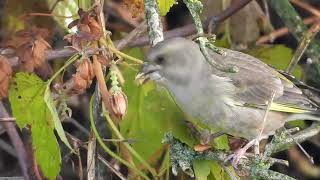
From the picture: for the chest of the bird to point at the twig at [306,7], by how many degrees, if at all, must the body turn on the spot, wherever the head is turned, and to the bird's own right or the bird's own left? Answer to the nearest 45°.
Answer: approximately 135° to the bird's own right

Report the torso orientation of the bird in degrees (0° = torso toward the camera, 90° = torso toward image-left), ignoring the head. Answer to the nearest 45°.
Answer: approximately 90°

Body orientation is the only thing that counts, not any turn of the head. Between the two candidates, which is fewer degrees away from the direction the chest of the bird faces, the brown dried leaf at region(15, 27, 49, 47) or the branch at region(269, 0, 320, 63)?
the brown dried leaf

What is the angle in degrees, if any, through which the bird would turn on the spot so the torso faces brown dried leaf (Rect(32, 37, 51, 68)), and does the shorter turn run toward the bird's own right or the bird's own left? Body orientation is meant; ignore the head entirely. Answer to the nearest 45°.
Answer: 0° — it already faces it

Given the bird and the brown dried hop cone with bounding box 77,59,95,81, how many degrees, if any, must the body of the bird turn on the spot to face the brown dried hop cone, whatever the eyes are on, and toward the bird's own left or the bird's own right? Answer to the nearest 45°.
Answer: approximately 45° to the bird's own left

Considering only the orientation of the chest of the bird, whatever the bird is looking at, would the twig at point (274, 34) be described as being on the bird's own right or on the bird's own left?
on the bird's own right

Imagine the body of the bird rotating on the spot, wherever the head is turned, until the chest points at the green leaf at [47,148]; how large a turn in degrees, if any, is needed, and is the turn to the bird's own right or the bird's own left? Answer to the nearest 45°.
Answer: approximately 45° to the bird's own left
